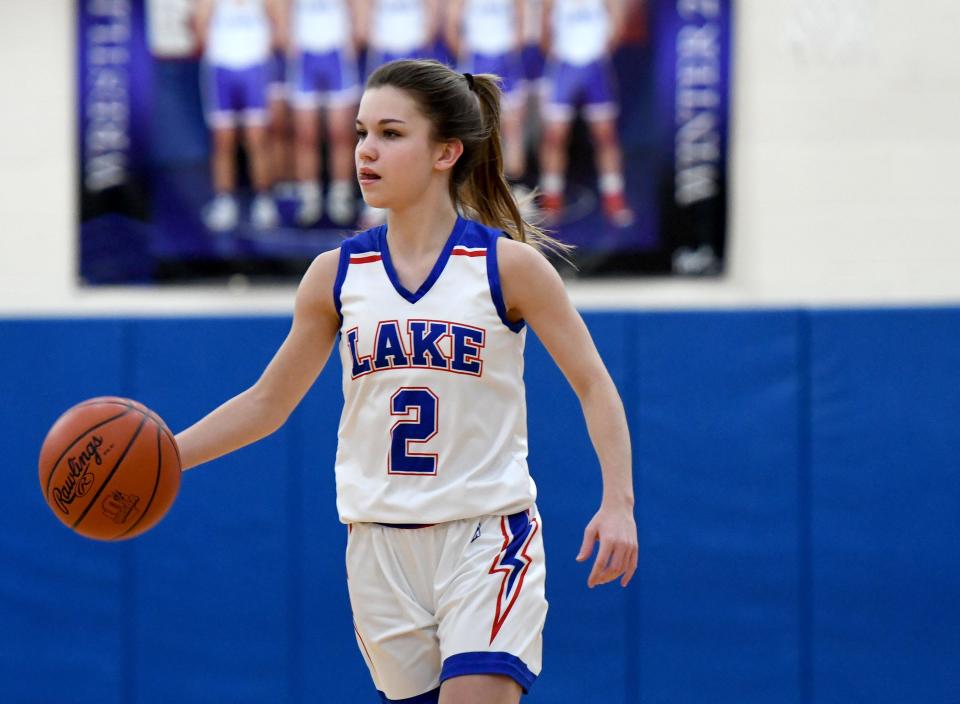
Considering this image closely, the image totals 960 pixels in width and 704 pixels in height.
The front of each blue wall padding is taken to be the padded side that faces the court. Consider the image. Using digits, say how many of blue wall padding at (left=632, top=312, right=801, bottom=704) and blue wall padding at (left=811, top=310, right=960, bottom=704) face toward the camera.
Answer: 2

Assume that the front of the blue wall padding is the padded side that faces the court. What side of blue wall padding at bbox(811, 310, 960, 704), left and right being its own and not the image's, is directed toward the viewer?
front

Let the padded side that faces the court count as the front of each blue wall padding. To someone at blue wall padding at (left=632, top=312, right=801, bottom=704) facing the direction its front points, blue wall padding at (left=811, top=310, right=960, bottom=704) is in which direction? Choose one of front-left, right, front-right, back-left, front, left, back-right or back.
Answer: left

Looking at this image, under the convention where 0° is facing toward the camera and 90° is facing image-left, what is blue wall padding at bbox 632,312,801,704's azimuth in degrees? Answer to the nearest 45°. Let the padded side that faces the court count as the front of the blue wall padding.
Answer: approximately 0°

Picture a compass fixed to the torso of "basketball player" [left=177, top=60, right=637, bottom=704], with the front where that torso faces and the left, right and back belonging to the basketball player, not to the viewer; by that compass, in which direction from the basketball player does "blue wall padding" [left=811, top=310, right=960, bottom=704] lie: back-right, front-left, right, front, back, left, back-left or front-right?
back

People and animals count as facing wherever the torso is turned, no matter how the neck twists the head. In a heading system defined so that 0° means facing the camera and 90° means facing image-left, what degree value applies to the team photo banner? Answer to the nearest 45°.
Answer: approximately 0°

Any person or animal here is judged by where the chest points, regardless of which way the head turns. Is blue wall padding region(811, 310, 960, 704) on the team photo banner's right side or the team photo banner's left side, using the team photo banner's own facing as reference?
on its left

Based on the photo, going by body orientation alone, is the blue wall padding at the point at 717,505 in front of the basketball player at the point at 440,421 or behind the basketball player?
behind

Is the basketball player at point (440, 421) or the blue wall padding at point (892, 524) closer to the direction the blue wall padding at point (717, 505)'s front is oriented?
the basketball player

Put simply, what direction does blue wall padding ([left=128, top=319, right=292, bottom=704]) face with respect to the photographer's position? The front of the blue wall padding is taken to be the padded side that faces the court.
facing the viewer

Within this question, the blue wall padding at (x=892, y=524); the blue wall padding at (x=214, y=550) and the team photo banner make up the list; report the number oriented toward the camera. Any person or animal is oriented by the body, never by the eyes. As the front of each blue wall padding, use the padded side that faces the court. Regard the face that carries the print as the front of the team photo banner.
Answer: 3
